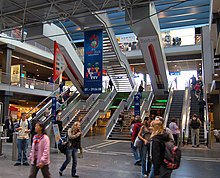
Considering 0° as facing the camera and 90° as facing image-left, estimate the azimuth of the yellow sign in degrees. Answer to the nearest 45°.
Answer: approximately 0°

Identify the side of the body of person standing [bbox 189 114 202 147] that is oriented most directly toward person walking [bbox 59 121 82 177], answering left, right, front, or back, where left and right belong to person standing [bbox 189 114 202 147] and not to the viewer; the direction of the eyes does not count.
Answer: front

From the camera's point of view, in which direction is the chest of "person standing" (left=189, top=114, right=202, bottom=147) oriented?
toward the camera

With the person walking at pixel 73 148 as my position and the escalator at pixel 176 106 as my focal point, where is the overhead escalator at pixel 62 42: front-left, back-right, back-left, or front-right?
front-left

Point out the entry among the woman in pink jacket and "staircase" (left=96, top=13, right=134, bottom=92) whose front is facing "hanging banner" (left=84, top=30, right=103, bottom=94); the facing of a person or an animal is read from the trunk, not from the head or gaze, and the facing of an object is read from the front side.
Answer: the staircase

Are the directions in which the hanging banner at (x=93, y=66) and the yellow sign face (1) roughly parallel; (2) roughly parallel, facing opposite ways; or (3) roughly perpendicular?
roughly parallel

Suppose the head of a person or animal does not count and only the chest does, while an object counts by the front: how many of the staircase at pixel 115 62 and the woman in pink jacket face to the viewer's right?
0

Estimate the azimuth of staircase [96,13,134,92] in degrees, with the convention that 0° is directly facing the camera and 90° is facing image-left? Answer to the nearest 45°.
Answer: approximately 0°
